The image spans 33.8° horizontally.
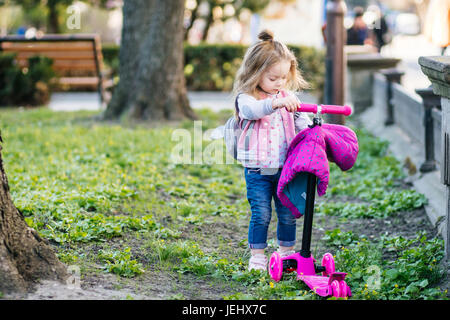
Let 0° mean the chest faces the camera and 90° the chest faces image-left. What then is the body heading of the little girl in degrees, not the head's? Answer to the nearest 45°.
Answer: approximately 315°
